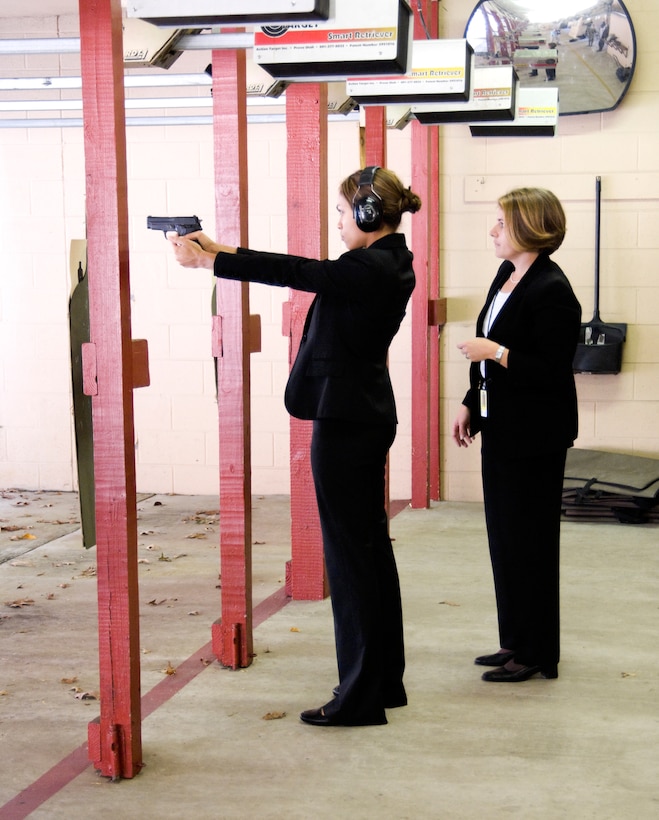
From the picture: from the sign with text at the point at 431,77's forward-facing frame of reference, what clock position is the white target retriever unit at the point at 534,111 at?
the white target retriever unit at the point at 534,111 is roughly at 7 o'clock from the sign with text at the point at 431,77.

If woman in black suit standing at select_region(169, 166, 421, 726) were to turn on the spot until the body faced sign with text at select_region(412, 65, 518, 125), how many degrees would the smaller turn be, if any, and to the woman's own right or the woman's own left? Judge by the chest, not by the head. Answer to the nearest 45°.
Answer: approximately 90° to the woman's own right

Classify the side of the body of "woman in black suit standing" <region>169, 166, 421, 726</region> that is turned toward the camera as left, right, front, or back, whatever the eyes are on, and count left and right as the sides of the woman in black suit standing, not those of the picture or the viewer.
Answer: left

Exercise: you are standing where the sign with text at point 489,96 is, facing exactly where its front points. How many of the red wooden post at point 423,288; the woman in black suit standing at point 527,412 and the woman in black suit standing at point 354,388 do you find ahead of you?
2

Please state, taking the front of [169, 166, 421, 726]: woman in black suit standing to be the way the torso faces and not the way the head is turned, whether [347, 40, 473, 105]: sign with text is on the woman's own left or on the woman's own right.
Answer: on the woman's own right

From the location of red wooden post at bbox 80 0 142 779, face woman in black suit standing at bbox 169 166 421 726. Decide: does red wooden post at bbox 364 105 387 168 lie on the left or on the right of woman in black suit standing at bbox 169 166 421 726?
left

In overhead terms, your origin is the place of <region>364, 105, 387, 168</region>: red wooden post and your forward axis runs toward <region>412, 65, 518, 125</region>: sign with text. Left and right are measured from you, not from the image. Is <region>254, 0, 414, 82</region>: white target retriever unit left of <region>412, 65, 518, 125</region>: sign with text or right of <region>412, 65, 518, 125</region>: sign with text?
right

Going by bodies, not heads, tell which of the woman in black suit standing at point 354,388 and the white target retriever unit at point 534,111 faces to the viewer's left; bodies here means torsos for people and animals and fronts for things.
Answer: the woman in black suit standing

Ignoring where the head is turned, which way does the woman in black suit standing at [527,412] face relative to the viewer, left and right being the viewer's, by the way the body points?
facing to the left of the viewer

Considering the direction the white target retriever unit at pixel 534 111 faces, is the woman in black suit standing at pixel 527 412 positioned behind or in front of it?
in front

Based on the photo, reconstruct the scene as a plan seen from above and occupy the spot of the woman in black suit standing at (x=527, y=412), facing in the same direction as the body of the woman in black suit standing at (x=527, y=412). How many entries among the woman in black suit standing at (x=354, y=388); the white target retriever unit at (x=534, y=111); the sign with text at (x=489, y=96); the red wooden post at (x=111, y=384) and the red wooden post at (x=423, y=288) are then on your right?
3

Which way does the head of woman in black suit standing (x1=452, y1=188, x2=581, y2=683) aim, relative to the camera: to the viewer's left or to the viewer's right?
to the viewer's left

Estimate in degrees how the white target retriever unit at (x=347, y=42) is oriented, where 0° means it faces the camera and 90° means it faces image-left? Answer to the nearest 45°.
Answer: approximately 0°

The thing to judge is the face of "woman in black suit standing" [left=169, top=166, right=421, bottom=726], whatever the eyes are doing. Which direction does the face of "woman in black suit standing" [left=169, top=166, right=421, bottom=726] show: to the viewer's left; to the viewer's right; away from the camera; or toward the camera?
to the viewer's left
